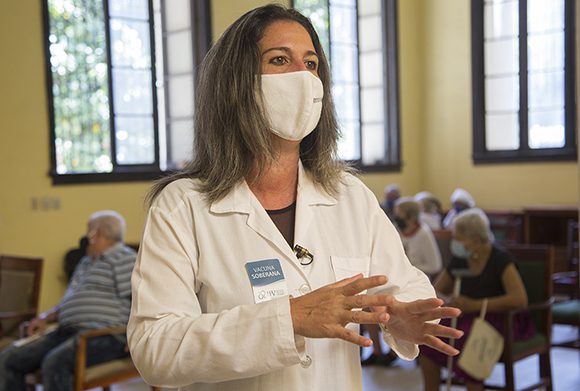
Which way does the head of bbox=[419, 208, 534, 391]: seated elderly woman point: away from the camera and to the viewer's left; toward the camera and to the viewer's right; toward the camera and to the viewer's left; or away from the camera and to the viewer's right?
toward the camera and to the viewer's left

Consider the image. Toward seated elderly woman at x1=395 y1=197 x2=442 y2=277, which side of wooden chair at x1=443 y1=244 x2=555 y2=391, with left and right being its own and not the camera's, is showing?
right

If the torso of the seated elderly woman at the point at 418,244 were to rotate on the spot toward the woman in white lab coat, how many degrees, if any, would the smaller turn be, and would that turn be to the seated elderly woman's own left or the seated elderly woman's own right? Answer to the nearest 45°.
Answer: approximately 90° to the seated elderly woman's own left

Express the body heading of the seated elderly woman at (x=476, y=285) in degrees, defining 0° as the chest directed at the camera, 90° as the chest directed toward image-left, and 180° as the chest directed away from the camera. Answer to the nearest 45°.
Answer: approximately 45°

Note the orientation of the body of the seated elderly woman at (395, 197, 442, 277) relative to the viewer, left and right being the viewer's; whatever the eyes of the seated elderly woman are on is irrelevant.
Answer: facing to the left of the viewer

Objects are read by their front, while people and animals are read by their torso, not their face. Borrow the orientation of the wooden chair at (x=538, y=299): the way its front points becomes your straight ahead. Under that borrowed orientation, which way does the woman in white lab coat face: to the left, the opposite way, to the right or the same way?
to the left

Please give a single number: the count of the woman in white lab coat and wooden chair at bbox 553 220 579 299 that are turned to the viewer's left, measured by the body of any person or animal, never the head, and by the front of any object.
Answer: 1

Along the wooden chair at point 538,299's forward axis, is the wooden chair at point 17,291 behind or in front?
in front

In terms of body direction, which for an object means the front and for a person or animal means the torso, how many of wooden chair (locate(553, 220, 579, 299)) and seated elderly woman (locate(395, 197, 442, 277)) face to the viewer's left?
2

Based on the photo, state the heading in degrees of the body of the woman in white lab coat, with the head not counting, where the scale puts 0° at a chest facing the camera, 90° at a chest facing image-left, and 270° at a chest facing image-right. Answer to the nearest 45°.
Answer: approximately 315°
